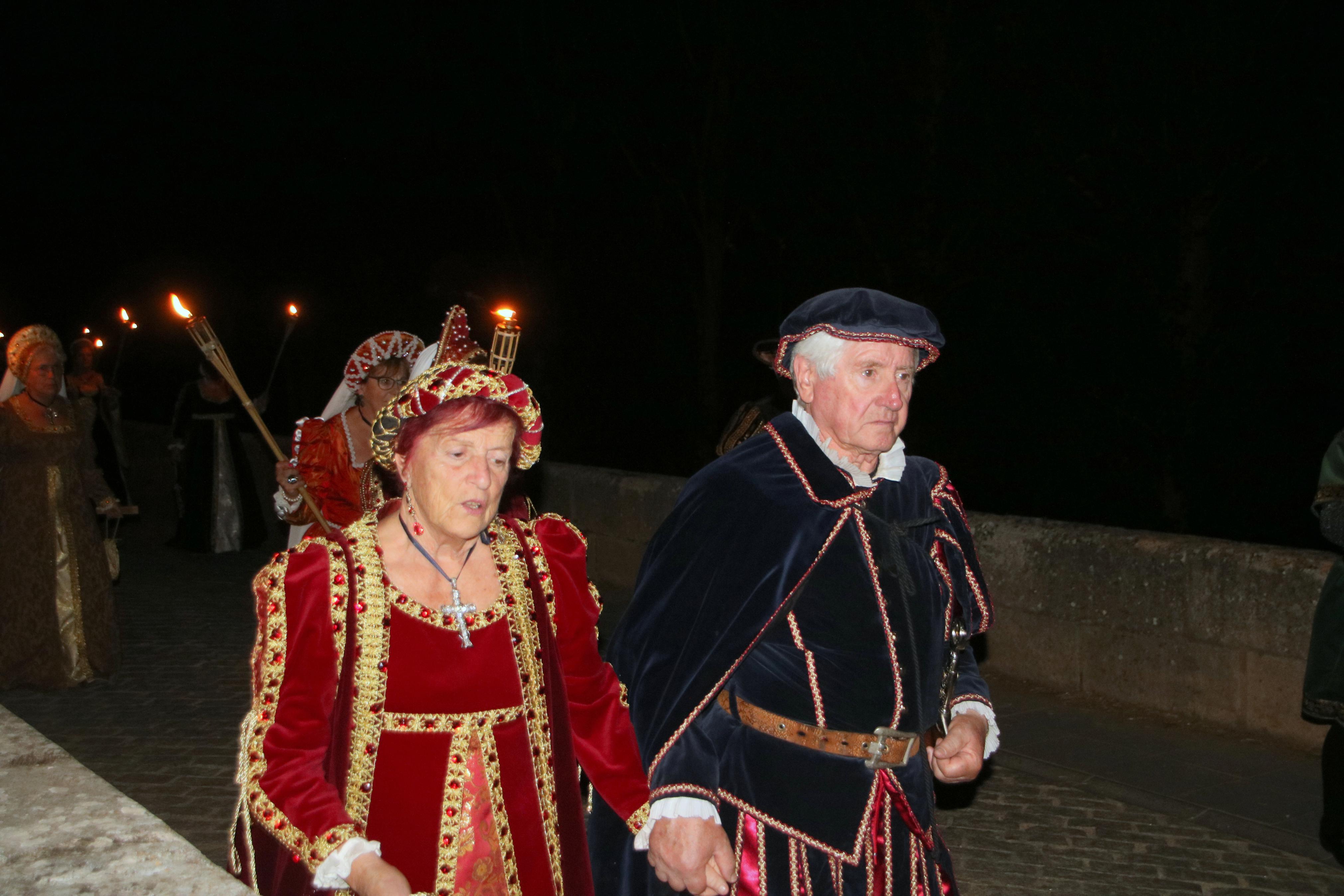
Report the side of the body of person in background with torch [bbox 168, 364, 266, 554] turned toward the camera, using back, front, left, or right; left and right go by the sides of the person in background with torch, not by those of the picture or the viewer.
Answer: front

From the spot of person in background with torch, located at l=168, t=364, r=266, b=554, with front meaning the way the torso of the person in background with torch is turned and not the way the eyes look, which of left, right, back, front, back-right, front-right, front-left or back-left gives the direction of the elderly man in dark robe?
front

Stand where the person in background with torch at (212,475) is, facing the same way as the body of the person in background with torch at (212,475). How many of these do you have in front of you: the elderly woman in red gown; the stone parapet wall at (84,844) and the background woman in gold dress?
3

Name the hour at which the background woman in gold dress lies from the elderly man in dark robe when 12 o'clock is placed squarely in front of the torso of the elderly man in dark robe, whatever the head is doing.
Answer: The background woman in gold dress is roughly at 6 o'clock from the elderly man in dark robe.

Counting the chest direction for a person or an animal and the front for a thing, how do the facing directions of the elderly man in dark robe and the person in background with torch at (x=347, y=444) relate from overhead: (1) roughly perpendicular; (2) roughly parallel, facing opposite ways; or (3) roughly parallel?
roughly parallel

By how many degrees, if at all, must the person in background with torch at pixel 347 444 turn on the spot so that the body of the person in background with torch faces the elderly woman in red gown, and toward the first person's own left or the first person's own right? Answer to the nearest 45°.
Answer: approximately 45° to the first person's own right

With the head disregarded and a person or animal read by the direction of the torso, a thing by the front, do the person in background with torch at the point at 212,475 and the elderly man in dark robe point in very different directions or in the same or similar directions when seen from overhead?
same or similar directions

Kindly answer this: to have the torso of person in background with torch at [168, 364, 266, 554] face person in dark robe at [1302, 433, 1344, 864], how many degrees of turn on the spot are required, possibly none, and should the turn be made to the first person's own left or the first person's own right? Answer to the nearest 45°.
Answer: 0° — they already face them

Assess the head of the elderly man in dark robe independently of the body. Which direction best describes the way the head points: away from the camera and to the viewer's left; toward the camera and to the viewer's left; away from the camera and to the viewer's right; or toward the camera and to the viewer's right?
toward the camera and to the viewer's right

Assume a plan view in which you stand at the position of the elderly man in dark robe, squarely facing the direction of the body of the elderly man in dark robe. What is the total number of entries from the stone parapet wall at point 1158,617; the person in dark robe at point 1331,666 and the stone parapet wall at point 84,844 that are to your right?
1

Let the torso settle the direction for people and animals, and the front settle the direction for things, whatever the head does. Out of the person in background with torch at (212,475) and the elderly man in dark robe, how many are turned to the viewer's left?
0

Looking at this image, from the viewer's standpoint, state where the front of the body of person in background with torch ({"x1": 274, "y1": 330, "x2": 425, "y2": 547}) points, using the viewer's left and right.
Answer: facing the viewer and to the right of the viewer

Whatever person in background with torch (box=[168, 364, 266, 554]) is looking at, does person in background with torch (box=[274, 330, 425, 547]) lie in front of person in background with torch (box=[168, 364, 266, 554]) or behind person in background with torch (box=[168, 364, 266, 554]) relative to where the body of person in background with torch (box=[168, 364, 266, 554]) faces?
in front

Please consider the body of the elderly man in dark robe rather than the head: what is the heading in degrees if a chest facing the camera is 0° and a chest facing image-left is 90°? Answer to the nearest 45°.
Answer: approximately 315°

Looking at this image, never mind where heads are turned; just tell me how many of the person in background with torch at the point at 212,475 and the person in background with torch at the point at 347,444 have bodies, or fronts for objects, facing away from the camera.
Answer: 0
